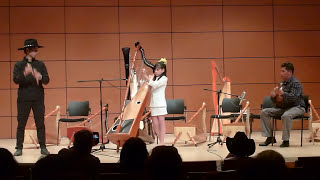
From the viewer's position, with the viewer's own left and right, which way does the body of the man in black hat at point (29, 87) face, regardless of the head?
facing the viewer

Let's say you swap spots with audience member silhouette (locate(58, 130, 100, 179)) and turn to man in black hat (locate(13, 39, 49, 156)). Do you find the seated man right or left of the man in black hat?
right

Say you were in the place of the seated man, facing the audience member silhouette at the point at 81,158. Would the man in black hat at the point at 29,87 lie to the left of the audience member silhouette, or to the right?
right

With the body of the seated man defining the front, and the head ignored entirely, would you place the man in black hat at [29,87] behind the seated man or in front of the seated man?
in front

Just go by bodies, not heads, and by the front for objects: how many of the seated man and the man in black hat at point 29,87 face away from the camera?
0

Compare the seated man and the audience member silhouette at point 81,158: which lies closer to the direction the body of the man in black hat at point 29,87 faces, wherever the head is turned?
the audience member silhouette

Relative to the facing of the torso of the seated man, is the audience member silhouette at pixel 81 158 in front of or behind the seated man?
in front

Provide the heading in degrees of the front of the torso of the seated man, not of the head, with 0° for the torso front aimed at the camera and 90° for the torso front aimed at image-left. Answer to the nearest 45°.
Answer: approximately 45°

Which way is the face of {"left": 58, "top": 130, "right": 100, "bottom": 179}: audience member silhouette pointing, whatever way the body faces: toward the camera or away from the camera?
away from the camera
